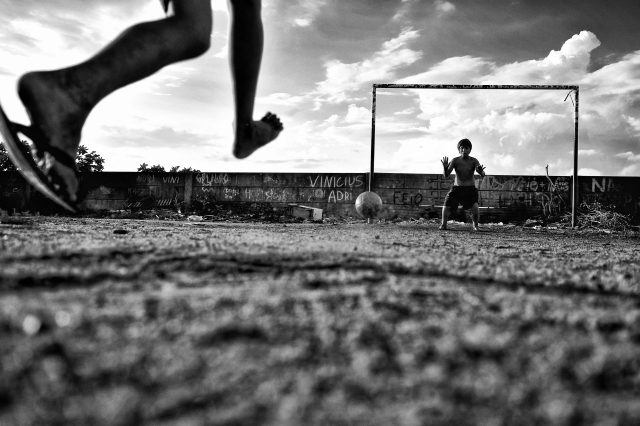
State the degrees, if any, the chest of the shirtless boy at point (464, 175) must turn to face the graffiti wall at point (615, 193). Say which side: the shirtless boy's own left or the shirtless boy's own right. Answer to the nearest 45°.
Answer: approximately 135° to the shirtless boy's own left

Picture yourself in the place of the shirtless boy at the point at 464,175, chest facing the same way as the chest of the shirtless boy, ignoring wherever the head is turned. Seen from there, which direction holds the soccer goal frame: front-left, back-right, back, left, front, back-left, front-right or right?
back

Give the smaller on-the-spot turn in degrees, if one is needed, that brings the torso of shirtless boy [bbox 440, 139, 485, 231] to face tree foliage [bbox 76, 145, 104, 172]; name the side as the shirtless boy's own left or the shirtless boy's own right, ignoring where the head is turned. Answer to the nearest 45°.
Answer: approximately 135° to the shirtless boy's own right

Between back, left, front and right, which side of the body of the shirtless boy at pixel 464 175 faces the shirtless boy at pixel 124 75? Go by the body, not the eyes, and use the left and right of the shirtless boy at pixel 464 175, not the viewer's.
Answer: front

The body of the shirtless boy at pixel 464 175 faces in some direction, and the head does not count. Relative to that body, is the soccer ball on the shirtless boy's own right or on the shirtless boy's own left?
on the shirtless boy's own right

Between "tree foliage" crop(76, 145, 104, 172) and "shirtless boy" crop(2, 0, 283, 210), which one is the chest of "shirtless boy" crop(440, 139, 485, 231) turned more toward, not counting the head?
the shirtless boy

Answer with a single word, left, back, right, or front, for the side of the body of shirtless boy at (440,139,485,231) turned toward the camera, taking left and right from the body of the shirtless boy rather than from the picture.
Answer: front
